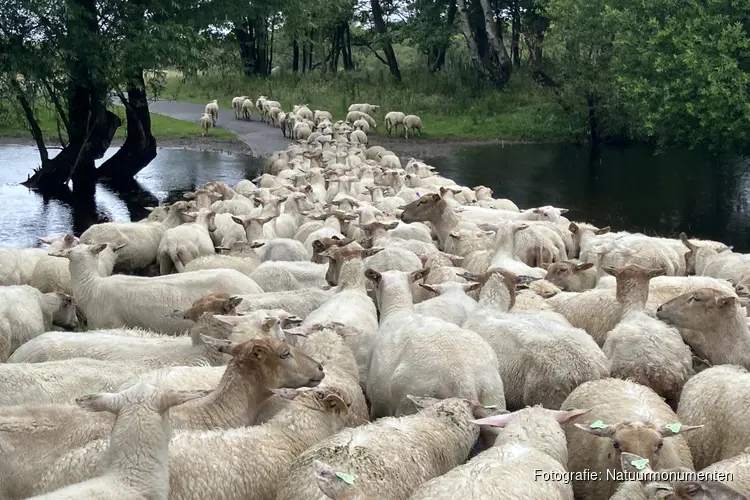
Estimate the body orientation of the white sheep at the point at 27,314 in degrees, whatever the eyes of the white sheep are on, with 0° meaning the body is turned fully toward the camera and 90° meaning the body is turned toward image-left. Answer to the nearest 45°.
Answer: approximately 270°

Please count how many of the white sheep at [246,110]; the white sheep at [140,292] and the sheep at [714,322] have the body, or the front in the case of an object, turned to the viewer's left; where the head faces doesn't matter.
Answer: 2

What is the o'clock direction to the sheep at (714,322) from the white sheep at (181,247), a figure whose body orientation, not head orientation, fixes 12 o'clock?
The sheep is roughly at 3 o'clock from the white sheep.

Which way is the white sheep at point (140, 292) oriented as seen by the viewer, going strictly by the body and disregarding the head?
to the viewer's left

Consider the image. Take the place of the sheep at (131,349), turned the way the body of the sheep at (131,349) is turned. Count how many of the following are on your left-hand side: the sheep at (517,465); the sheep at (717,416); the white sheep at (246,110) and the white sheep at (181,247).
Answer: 2

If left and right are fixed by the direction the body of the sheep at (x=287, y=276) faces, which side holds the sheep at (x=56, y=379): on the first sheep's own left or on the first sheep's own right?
on the first sheep's own right

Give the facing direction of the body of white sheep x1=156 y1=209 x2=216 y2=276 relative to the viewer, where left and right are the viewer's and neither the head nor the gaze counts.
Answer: facing away from the viewer and to the right of the viewer

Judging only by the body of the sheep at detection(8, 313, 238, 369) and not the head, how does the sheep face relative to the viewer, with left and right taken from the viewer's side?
facing to the right of the viewer

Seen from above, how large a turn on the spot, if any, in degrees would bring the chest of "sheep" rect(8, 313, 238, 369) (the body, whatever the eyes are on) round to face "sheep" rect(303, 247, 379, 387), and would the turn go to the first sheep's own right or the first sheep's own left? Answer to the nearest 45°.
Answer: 0° — it already faces it

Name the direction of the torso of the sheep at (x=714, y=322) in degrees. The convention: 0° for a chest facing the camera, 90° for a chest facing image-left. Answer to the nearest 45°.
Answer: approximately 90°
